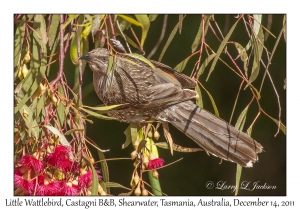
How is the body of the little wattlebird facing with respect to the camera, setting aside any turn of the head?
to the viewer's left
